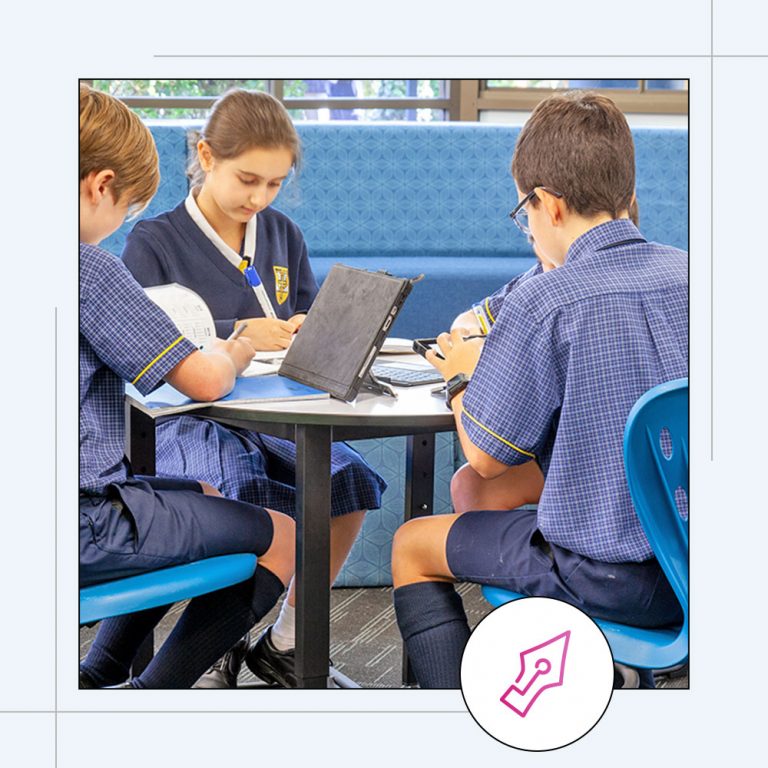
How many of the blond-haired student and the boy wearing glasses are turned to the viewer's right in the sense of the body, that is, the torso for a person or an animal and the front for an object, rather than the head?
1

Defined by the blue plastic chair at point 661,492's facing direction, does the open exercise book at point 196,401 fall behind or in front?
in front

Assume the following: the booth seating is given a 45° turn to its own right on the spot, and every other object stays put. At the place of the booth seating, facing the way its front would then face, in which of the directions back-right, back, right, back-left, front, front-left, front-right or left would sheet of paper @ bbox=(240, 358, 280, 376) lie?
front-left

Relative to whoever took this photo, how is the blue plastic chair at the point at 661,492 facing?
facing away from the viewer and to the left of the viewer

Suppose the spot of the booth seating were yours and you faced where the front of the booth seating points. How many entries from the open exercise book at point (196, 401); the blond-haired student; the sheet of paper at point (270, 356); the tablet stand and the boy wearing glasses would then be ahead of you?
5

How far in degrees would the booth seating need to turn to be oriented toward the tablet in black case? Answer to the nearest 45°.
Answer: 0° — it already faces it

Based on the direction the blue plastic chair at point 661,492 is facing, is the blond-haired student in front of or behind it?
in front

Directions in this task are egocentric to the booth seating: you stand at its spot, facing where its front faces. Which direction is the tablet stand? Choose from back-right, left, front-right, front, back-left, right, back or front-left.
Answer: front

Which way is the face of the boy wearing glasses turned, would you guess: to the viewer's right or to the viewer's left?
to the viewer's left

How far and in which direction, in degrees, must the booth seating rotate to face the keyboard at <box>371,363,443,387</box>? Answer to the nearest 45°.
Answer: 0° — it already faces it

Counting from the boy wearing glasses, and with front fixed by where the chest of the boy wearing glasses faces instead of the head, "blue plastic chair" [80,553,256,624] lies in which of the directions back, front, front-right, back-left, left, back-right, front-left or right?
front-left

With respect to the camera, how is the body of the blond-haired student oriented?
to the viewer's right

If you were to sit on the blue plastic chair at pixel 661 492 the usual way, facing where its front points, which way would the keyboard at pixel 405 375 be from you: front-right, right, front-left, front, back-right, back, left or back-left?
front

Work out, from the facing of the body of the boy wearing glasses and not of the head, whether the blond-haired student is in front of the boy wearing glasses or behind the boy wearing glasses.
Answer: in front
